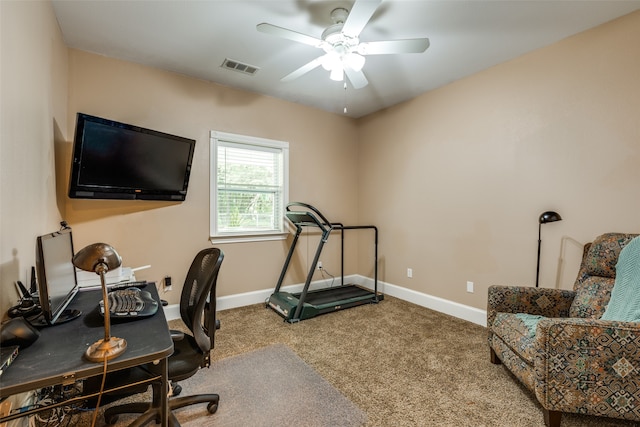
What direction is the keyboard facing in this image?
to the viewer's right

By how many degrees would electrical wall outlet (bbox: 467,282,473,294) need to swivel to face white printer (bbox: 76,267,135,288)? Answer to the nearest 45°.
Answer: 0° — it already faces it

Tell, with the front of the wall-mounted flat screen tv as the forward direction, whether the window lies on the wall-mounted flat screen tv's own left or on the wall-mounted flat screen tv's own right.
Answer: on the wall-mounted flat screen tv's own left

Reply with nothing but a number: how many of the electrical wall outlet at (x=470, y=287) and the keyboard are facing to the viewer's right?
1

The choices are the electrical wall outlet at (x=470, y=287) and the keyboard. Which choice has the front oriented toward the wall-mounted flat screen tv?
the electrical wall outlet

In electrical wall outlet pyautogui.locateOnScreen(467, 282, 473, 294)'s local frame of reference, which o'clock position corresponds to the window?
The window is roughly at 1 o'clock from the electrical wall outlet.
